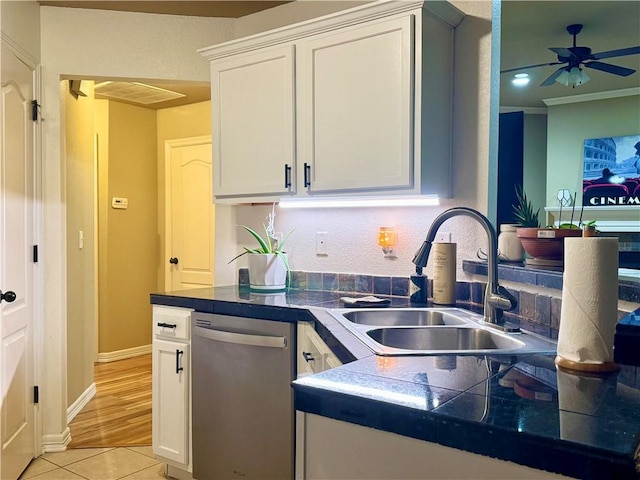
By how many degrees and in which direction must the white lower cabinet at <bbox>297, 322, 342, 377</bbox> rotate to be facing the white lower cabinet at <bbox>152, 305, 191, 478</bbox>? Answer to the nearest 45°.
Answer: approximately 45° to its right

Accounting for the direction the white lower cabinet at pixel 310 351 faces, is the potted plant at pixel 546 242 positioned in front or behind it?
behind

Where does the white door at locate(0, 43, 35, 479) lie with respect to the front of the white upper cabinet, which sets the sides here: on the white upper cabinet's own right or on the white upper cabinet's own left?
on the white upper cabinet's own right

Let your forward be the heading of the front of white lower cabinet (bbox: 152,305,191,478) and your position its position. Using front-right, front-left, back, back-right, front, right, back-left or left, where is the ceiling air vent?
back-right

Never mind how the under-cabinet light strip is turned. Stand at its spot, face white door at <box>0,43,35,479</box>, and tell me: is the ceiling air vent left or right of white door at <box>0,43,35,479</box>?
right

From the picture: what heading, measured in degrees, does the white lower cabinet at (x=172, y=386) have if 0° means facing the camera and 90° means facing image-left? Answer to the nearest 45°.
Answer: approximately 45°

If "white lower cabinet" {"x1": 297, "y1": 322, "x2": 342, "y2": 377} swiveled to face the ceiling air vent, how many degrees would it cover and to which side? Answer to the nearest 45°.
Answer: approximately 45° to its right

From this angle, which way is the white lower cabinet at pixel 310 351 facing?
to the viewer's left

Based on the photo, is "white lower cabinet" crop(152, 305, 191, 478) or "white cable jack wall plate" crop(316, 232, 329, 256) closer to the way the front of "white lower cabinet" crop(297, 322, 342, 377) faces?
the white lower cabinet

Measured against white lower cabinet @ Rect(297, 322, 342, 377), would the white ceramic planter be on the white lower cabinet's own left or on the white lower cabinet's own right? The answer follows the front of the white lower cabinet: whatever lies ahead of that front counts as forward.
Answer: on the white lower cabinet's own right
